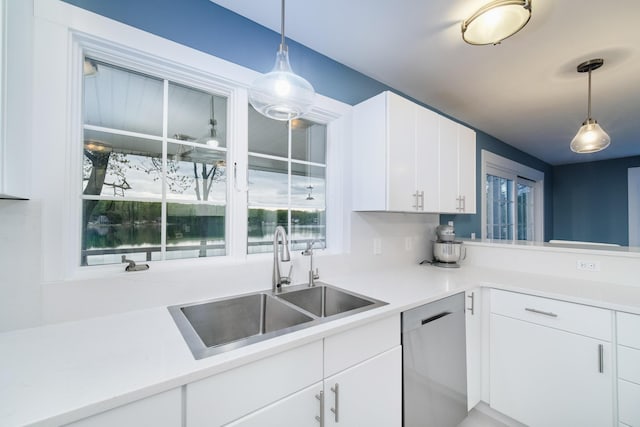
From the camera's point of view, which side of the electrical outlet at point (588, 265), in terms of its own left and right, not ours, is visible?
front

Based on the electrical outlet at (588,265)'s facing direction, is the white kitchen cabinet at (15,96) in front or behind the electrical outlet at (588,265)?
in front

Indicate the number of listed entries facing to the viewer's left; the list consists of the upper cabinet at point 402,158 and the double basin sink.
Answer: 0

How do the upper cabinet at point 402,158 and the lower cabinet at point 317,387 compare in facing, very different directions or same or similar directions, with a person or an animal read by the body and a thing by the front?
same or similar directions

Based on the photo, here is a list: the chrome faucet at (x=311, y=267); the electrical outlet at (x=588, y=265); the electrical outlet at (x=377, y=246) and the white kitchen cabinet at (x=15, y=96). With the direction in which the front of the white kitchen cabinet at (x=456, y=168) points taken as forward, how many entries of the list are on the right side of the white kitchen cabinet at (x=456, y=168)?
3

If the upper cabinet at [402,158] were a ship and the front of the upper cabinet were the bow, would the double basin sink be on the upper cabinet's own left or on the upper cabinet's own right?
on the upper cabinet's own right

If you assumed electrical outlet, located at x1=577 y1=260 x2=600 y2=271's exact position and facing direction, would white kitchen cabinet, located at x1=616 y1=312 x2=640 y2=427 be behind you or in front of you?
in front

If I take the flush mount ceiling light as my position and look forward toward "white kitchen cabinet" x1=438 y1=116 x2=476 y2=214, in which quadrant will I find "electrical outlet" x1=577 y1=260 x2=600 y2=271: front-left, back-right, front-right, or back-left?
front-right

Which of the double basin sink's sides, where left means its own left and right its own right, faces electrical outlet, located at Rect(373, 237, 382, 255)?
left

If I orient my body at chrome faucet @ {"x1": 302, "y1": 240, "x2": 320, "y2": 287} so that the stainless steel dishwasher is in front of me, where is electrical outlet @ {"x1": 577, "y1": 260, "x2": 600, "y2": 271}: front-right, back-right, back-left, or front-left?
front-left

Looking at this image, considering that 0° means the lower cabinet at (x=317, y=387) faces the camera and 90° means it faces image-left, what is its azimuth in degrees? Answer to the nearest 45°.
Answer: approximately 315°

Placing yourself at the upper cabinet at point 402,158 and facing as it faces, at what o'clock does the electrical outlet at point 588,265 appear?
The electrical outlet is roughly at 10 o'clock from the upper cabinet.

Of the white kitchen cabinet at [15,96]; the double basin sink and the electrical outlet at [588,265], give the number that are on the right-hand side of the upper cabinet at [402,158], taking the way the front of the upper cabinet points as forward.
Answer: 2

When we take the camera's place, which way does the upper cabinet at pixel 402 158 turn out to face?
facing the viewer and to the right of the viewer
